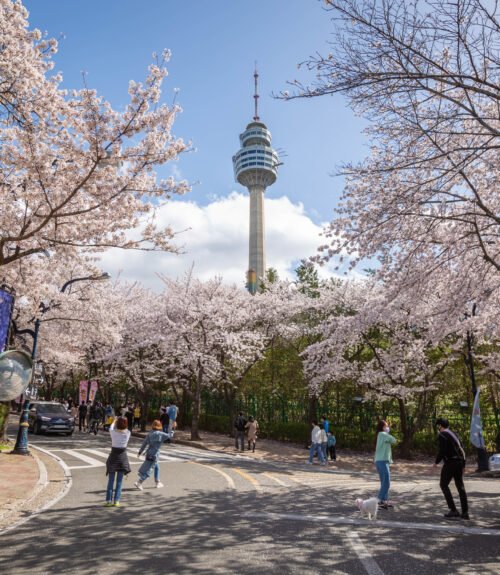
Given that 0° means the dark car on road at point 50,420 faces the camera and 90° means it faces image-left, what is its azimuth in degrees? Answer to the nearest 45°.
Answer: approximately 315°

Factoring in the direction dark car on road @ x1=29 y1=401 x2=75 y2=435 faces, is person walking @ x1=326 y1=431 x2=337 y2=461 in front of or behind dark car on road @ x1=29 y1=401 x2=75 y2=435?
in front

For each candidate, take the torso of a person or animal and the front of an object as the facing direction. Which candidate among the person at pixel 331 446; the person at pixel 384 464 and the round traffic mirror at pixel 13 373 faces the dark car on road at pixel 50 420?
the person at pixel 331 446

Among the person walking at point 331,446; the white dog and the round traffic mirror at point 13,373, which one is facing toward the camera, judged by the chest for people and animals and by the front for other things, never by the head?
the round traffic mirror

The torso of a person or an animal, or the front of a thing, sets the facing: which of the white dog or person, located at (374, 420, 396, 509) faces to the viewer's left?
the white dog

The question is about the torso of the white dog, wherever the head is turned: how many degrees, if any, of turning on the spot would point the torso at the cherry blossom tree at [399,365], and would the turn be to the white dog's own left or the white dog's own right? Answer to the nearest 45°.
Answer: approximately 90° to the white dog's own right

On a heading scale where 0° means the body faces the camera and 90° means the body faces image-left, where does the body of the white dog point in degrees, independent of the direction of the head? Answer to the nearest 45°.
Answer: approximately 90°
